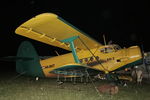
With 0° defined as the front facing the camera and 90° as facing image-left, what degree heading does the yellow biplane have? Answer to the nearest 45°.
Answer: approximately 315°
